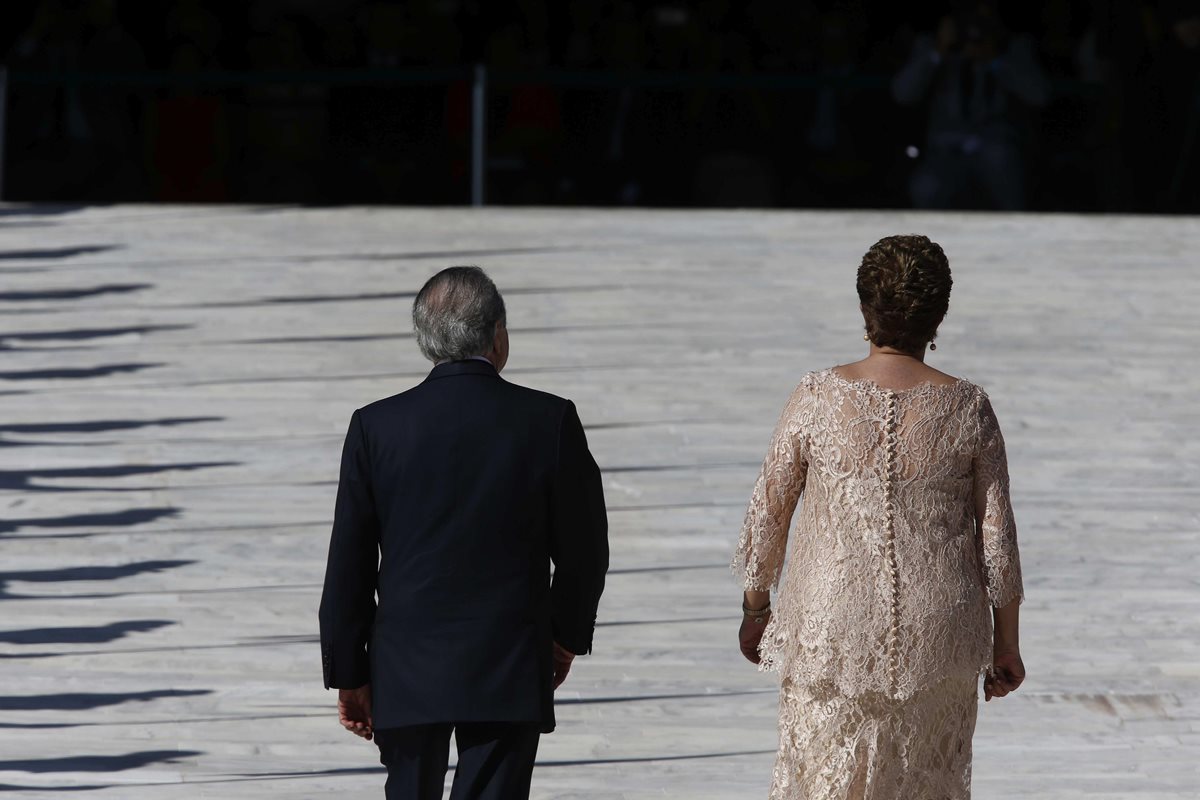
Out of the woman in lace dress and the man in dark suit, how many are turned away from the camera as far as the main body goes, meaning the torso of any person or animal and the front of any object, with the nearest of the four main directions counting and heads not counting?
2

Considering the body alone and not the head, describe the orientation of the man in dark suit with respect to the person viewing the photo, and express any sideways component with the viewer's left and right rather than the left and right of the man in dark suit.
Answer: facing away from the viewer

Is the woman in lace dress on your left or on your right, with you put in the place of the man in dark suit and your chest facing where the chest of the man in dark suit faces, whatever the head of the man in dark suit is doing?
on your right

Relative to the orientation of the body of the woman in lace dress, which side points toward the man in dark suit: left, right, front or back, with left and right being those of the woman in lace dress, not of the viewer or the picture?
left

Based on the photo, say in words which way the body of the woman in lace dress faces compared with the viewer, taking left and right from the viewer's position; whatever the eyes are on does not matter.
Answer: facing away from the viewer

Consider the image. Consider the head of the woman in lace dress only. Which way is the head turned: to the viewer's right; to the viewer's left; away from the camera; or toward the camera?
away from the camera
